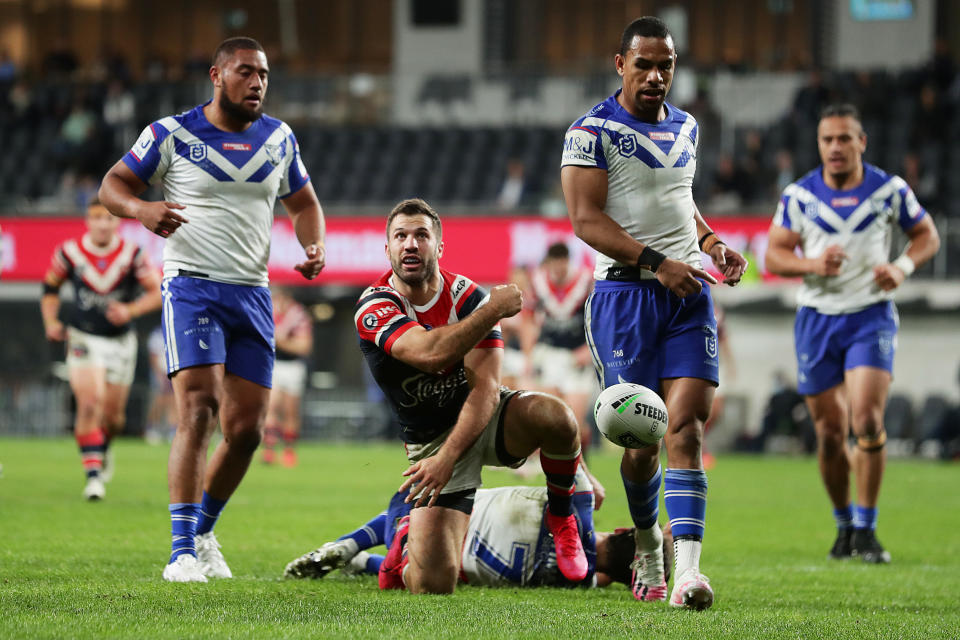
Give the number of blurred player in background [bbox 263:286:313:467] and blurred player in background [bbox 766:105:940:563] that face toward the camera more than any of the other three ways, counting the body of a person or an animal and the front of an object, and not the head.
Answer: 2

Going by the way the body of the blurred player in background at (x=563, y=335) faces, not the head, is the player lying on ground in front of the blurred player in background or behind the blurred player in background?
in front

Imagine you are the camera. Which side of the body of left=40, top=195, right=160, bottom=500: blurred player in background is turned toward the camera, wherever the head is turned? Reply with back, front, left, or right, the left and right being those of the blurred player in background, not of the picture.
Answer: front

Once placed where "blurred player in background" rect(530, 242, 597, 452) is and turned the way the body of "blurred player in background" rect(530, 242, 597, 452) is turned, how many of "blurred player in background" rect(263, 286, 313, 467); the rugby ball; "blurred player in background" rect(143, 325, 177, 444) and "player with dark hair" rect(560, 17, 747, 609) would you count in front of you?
2

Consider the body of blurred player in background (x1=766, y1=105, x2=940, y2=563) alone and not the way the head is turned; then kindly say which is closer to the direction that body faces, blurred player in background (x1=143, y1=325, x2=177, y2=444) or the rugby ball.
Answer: the rugby ball

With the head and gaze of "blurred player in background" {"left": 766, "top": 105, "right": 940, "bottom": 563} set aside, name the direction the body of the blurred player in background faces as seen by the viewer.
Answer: toward the camera

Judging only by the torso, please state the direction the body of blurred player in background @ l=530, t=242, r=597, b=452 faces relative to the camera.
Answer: toward the camera

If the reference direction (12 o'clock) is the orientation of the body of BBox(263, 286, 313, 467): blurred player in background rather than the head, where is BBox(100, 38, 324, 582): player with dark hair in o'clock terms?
The player with dark hair is roughly at 12 o'clock from the blurred player in background.

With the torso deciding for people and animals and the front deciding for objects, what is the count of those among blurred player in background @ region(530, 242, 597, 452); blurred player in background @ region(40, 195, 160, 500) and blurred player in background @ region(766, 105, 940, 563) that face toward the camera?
3
